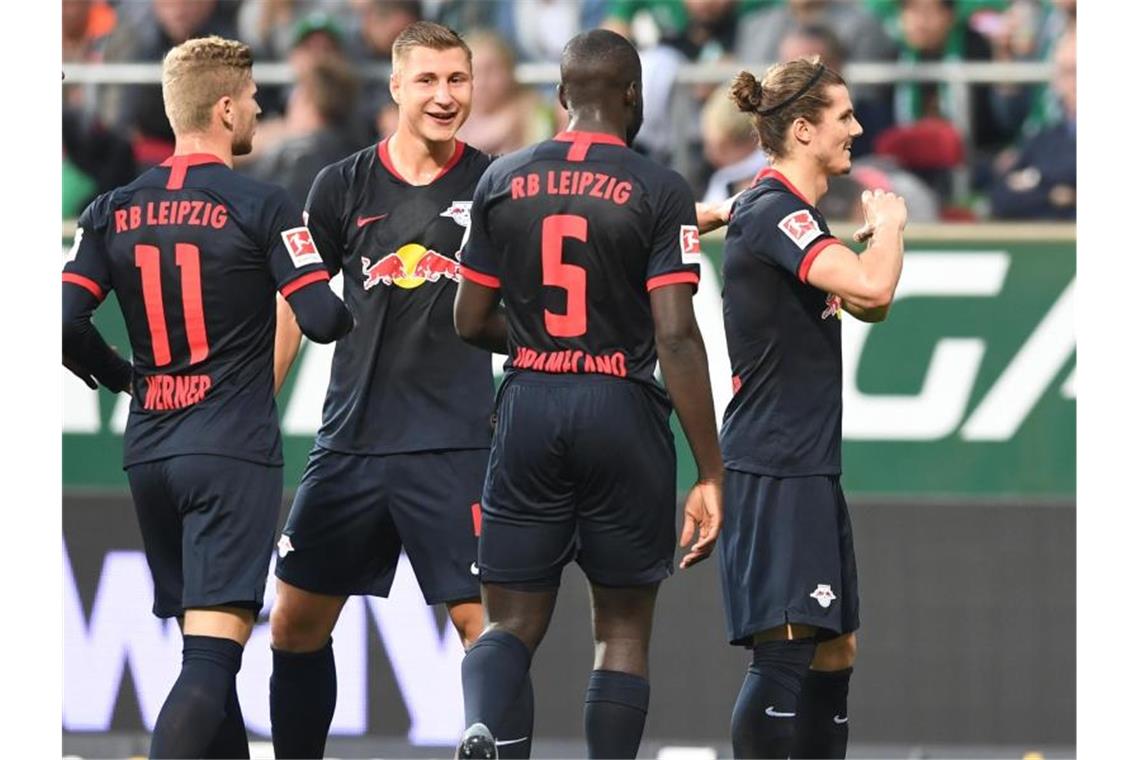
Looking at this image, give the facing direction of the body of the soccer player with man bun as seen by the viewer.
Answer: to the viewer's right

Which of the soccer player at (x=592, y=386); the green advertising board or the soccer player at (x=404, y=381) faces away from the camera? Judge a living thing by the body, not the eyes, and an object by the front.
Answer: the soccer player at (x=592, y=386)

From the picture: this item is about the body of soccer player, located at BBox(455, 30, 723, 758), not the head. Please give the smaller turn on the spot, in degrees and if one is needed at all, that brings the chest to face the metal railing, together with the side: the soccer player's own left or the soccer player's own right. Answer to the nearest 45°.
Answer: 0° — they already face it

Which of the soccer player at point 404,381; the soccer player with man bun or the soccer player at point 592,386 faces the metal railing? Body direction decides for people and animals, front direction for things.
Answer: the soccer player at point 592,386

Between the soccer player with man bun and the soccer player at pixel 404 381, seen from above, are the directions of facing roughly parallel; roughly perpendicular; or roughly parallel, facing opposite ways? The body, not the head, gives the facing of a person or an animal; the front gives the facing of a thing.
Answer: roughly perpendicular

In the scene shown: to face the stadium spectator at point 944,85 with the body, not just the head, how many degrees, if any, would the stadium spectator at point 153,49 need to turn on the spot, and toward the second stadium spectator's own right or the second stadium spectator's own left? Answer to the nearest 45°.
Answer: approximately 90° to the second stadium spectator's own left

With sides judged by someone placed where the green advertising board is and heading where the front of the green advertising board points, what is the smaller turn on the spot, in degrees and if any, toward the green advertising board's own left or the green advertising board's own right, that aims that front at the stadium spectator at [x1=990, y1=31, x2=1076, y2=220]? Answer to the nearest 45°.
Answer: approximately 135° to the green advertising board's own left

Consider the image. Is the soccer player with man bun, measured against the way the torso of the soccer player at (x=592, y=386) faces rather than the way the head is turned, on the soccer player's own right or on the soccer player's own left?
on the soccer player's own right

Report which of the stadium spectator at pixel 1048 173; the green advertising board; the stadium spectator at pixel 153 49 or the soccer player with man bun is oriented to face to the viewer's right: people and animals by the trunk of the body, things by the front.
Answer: the soccer player with man bun

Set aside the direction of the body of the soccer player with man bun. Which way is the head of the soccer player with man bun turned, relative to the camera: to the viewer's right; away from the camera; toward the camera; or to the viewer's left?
to the viewer's right

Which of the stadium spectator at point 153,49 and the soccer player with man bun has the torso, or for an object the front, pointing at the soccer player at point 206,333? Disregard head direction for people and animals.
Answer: the stadium spectator

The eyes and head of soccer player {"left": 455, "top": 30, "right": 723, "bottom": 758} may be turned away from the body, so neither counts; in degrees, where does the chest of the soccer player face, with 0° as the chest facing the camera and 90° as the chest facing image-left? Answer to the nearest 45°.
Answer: approximately 180°
